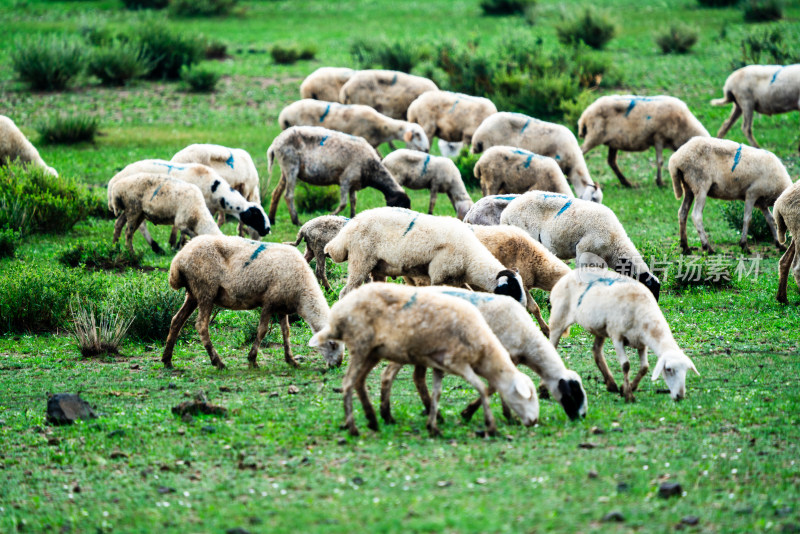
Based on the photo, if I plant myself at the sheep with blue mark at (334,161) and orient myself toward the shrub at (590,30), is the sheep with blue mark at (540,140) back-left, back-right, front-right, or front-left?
front-right

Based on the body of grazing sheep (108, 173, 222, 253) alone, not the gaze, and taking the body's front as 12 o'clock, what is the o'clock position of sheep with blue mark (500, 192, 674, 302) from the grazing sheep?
The sheep with blue mark is roughly at 1 o'clock from the grazing sheep.

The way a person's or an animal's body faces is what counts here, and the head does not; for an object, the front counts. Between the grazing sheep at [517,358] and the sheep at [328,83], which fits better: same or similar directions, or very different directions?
same or similar directions

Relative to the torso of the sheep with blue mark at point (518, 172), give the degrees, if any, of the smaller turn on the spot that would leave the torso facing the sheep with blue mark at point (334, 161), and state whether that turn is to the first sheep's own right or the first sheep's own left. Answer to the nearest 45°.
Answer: approximately 180°

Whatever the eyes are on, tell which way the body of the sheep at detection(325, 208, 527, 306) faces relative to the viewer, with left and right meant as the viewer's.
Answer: facing to the right of the viewer

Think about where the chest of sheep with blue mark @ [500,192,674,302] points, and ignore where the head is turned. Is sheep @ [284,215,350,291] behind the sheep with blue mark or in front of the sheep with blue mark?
behind

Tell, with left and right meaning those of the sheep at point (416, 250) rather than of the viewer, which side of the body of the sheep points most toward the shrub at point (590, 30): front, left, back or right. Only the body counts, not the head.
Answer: left

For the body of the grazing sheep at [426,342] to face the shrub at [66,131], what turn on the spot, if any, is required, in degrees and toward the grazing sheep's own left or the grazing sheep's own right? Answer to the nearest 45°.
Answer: approximately 135° to the grazing sheep's own left

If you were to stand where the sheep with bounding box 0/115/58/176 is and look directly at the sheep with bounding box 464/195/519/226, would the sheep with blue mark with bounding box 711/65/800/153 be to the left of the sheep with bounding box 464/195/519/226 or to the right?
left

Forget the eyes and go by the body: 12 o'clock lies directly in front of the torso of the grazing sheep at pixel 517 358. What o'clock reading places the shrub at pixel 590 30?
The shrub is roughly at 9 o'clock from the grazing sheep.

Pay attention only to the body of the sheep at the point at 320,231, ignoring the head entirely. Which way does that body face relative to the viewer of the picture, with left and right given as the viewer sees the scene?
facing to the right of the viewer

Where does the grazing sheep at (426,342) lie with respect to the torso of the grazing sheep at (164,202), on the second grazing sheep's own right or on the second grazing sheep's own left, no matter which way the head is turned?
on the second grazing sheep's own right

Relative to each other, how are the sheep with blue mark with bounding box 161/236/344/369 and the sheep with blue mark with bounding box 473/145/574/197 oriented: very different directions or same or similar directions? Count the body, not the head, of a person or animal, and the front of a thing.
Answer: same or similar directions

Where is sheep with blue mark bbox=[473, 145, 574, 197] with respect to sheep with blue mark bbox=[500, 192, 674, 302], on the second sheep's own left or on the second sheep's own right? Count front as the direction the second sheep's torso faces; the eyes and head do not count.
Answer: on the second sheep's own left

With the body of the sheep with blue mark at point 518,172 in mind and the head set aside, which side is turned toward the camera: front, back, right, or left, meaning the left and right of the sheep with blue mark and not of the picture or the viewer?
right
